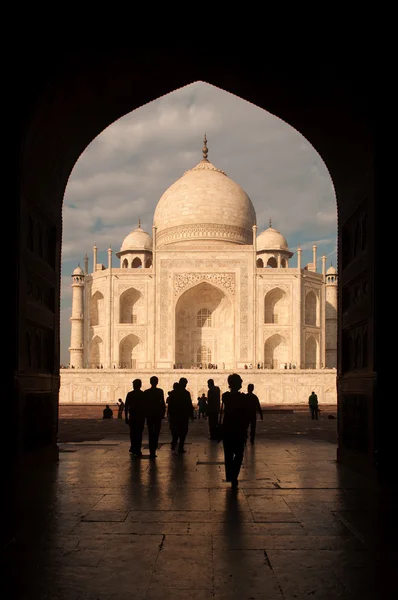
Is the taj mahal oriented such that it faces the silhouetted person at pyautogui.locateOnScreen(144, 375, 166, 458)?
yes

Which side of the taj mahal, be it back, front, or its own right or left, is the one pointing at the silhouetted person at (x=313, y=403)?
front

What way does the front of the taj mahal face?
toward the camera

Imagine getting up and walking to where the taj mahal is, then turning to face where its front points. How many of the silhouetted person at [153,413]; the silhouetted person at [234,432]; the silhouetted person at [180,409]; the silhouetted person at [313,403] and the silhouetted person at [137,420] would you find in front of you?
5

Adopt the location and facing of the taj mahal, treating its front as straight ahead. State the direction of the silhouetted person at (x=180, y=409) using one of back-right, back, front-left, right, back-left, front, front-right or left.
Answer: front

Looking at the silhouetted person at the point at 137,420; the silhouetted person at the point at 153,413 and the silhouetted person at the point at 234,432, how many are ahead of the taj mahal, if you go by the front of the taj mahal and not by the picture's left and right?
3

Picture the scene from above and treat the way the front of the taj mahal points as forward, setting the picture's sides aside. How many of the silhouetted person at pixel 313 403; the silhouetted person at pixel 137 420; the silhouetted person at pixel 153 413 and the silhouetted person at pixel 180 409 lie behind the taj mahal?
0

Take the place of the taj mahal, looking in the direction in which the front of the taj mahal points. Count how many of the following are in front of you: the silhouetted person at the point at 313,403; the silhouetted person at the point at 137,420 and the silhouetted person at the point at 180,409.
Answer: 3

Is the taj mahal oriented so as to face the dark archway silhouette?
yes

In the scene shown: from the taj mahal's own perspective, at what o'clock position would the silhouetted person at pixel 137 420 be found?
The silhouetted person is roughly at 12 o'clock from the taj mahal.

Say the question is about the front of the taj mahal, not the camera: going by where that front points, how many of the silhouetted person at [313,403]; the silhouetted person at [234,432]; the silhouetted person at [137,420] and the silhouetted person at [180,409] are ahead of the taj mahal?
4

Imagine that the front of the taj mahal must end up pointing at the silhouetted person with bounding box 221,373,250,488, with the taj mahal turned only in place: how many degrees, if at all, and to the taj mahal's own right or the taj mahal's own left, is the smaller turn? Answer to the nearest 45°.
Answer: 0° — it already faces them
